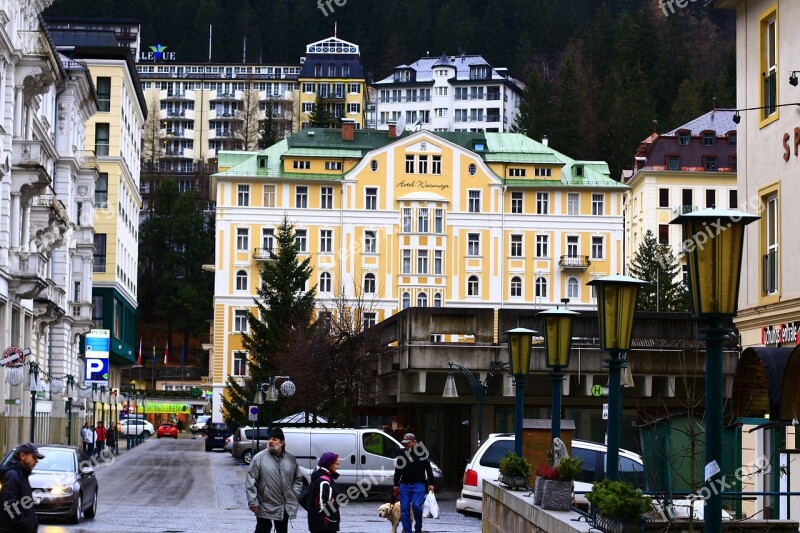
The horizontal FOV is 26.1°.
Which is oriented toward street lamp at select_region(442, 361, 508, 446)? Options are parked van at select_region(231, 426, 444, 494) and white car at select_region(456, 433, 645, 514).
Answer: the parked van

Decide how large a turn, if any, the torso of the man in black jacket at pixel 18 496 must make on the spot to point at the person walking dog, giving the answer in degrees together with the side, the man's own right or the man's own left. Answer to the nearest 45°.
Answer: approximately 45° to the man's own left

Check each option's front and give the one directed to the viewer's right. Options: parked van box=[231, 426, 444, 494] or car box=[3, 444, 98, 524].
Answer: parked van box=[231, 426, 444, 494]

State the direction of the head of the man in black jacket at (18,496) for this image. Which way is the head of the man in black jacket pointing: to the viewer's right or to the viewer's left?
to the viewer's right

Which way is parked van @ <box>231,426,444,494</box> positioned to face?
to the viewer's right

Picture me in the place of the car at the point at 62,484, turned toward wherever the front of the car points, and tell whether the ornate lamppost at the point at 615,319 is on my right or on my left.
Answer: on my left

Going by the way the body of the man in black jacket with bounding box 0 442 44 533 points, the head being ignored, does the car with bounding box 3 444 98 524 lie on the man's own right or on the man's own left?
on the man's own left
